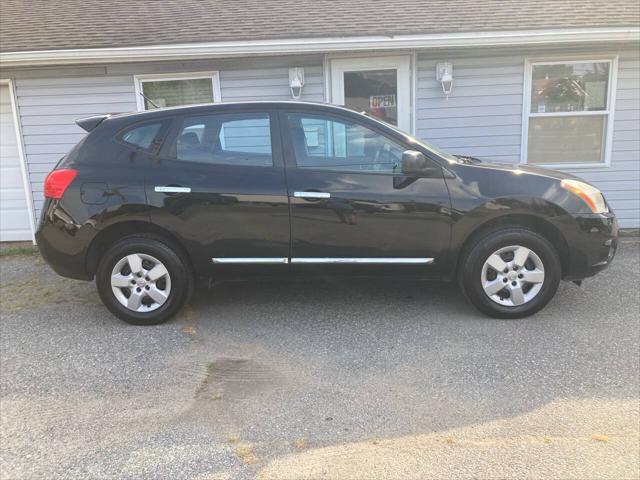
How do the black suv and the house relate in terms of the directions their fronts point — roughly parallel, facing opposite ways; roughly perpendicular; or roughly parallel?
roughly perpendicular

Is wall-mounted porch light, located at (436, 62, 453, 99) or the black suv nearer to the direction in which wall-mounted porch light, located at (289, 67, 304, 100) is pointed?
the black suv

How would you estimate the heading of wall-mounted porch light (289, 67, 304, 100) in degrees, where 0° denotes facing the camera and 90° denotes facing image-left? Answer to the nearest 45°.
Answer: approximately 0°

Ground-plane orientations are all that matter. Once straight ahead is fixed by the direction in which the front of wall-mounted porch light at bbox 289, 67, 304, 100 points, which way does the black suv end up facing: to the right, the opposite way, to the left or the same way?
to the left

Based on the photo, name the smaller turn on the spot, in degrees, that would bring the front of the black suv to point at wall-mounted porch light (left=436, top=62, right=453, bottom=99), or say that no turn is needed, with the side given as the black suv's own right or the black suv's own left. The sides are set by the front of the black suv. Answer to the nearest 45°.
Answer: approximately 45° to the black suv's own left

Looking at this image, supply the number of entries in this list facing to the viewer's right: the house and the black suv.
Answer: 1

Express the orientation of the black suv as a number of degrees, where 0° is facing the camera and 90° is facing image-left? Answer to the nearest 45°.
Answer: approximately 270°

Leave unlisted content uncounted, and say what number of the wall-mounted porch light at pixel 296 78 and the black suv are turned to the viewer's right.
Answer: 1

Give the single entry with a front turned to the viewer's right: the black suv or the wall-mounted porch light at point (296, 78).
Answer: the black suv

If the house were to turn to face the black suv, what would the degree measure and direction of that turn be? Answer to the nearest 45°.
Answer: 0° — it already faces it
